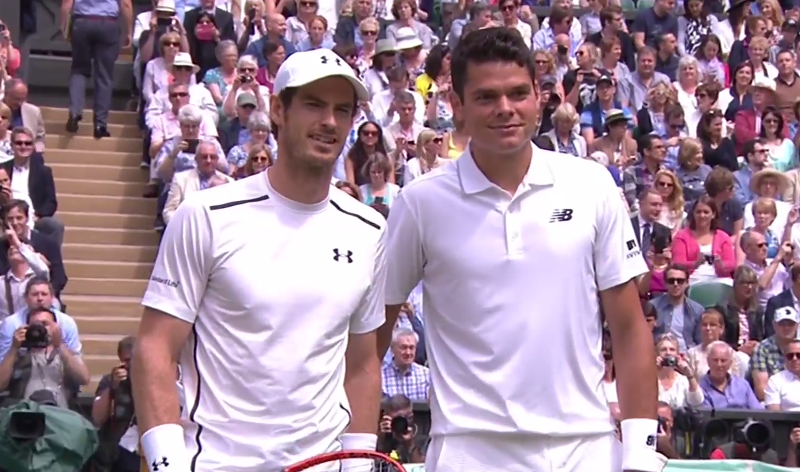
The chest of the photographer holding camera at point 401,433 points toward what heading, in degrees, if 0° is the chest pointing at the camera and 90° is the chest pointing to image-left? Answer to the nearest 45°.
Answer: approximately 0°

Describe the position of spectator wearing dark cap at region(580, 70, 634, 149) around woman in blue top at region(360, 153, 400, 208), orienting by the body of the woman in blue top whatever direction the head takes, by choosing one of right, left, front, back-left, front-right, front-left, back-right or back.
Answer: back-left

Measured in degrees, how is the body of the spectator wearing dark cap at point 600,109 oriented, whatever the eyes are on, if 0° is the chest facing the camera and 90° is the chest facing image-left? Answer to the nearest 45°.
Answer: approximately 0°

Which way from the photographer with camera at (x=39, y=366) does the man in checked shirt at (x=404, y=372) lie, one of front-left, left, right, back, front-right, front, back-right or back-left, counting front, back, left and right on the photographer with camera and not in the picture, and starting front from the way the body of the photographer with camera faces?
left

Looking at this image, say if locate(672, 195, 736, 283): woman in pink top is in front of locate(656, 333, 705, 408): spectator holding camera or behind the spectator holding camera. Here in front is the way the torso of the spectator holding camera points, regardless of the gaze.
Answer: behind

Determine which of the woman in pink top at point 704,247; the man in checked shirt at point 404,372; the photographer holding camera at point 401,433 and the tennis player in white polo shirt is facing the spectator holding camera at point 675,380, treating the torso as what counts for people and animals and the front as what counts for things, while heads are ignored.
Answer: the woman in pink top

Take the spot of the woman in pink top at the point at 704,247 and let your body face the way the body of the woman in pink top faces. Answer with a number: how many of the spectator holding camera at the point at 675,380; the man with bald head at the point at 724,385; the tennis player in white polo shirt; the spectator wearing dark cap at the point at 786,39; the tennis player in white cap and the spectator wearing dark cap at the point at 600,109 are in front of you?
4

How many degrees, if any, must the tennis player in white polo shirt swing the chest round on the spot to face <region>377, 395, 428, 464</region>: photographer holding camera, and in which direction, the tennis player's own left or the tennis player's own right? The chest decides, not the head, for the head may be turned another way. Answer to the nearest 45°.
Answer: approximately 180°
